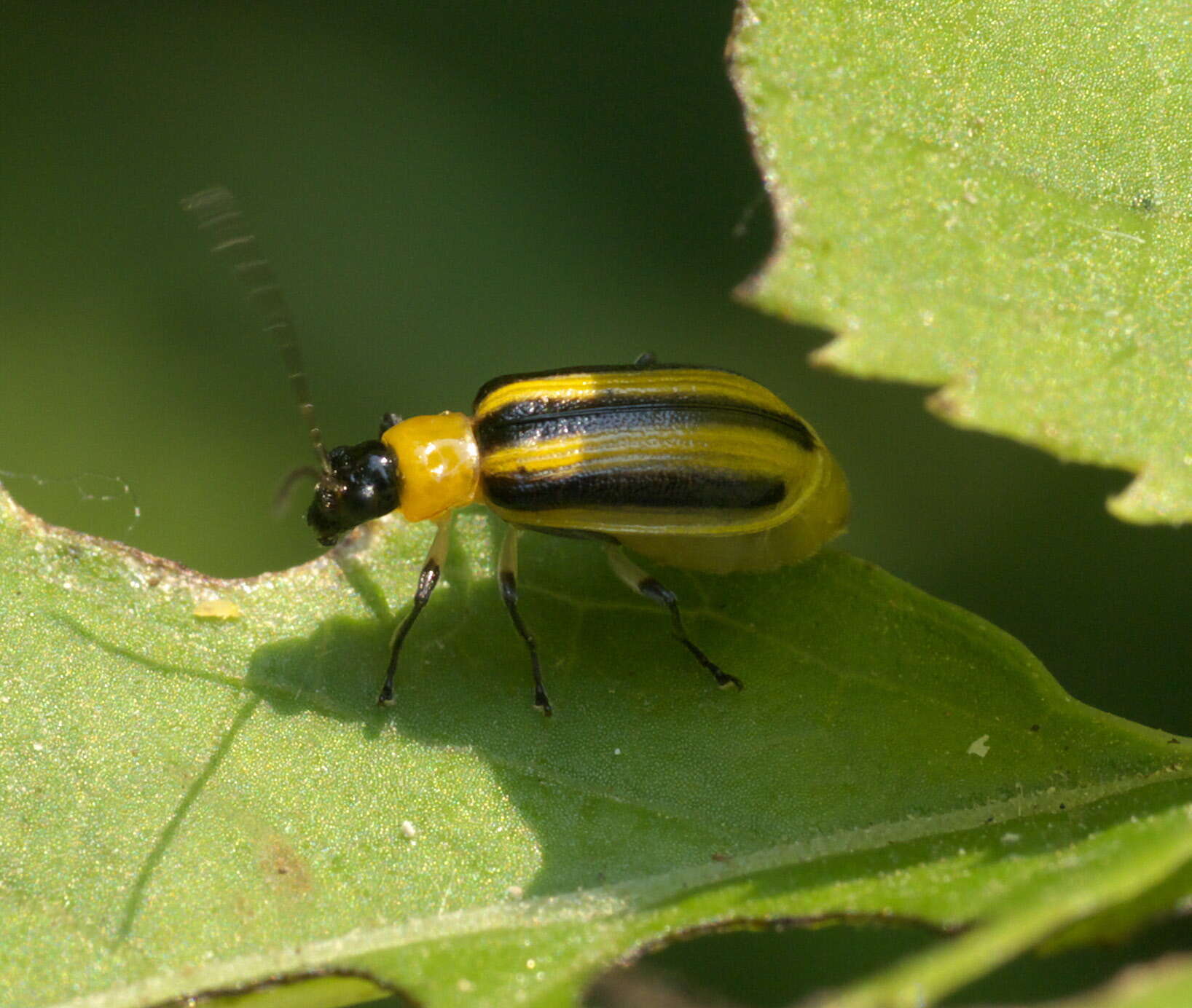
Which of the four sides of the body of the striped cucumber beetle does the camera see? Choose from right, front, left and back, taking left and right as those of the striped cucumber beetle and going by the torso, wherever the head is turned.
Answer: left
